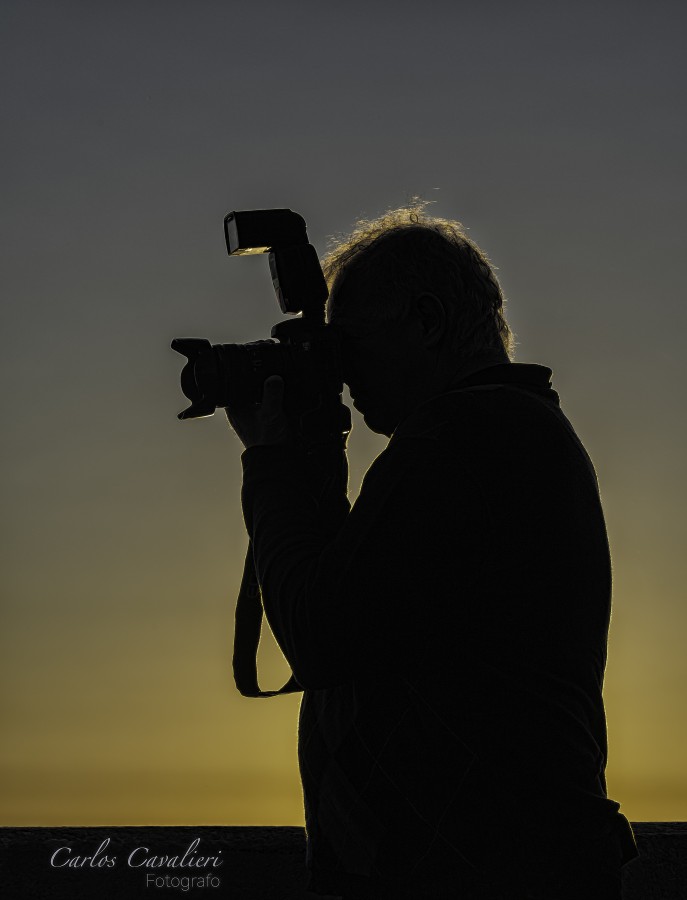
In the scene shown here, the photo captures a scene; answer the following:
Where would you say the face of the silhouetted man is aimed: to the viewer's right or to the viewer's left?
to the viewer's left

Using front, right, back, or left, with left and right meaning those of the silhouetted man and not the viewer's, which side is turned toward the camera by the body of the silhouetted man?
left
